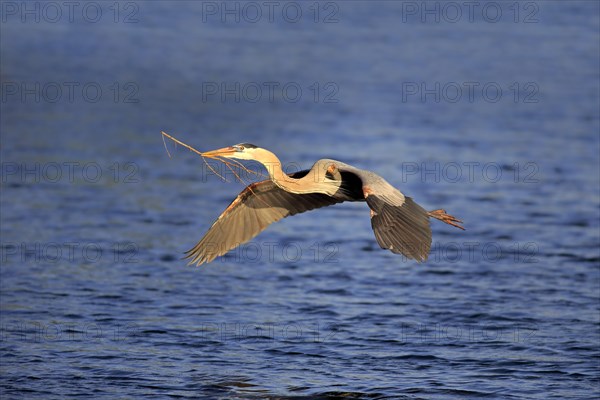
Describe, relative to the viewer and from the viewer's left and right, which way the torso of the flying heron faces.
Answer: facing the viewer and to the left of the viewer
